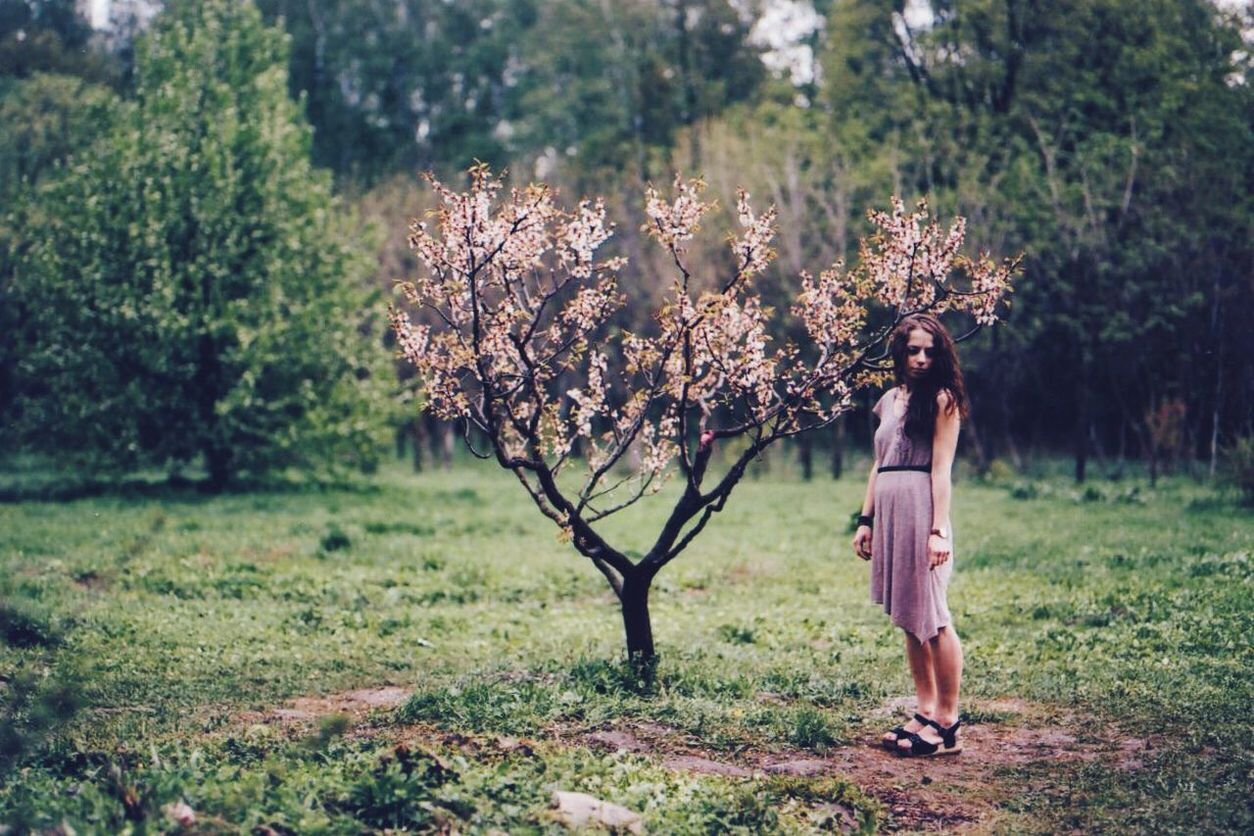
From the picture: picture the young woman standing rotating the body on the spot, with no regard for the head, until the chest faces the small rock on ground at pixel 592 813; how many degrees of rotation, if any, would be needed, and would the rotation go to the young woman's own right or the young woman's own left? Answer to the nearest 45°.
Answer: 0° — they already face it

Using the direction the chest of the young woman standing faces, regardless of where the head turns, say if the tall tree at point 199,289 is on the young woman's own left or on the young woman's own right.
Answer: on the young woman's own right

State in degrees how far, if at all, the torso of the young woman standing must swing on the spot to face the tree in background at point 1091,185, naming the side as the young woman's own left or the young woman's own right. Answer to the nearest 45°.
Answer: approximately 135° to the young woman's own right

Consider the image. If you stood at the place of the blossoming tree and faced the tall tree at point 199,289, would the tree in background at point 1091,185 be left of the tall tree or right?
right

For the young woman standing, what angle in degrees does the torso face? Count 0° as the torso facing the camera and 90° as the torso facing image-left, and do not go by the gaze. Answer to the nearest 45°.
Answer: approximately 45°

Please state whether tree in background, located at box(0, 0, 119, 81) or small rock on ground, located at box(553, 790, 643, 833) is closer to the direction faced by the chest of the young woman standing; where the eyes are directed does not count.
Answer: the small rock on ground

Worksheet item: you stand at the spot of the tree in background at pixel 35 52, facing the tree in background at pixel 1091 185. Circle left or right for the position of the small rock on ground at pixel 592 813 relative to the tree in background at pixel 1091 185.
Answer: right

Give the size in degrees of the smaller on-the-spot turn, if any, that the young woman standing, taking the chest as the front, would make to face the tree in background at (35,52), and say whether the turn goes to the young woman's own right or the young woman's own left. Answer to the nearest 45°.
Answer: approximately 90° to the young woman's own right
